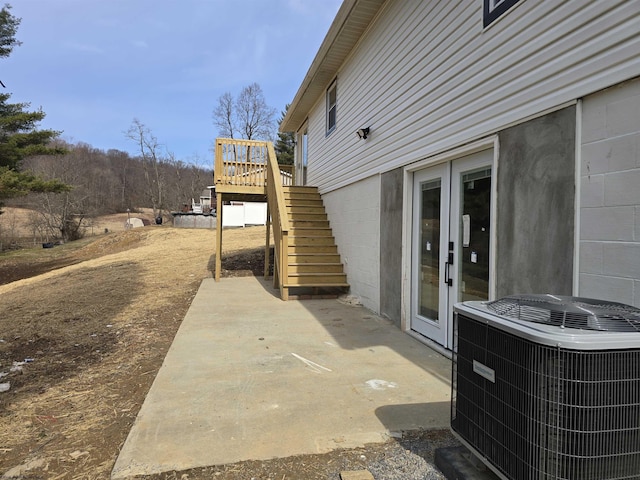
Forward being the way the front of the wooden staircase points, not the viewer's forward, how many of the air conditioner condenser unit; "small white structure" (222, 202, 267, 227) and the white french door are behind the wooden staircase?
1

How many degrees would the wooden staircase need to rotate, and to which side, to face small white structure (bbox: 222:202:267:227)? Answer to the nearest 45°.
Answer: approximately 180°

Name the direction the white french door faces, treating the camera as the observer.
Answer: facing the viewer and to the left of the viewer

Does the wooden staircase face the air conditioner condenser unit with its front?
yes

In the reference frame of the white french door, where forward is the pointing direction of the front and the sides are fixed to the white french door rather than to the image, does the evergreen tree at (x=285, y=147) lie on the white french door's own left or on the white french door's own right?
on the white french door's own right

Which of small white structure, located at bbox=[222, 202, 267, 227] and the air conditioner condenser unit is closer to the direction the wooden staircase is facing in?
the air conditioner condenser unit

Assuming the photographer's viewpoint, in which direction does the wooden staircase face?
facing the viewer

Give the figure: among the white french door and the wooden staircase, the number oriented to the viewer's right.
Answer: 0

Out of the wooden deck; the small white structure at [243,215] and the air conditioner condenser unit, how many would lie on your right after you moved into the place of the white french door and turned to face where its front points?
2

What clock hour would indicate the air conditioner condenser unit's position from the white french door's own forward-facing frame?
The air conditioner condenser unit is roughly at 10 o'clock from the white french door.

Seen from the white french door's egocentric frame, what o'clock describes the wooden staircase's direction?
The wooden staircase is roughly at 3 o'clock from the white french door.

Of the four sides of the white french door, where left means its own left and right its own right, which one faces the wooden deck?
right

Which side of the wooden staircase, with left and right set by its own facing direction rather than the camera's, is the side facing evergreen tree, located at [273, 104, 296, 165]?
back

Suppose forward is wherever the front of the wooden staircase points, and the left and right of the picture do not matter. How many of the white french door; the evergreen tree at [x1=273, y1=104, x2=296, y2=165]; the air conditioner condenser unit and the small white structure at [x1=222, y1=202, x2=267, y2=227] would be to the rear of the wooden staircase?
2
